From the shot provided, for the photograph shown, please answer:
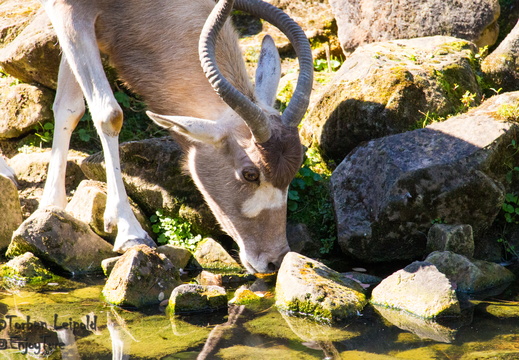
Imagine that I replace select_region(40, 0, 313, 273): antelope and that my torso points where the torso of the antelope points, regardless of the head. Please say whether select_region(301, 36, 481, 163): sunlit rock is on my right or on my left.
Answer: on my left

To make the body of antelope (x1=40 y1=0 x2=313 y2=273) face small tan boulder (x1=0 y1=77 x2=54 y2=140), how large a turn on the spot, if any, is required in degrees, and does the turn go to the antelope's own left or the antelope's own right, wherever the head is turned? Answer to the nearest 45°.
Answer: approximately 180°

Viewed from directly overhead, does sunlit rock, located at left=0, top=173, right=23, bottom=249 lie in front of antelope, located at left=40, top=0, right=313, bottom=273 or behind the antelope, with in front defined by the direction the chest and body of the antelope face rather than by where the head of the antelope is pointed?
behind

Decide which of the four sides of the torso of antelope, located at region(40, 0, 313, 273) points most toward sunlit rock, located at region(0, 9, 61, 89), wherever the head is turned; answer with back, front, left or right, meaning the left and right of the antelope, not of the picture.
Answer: back

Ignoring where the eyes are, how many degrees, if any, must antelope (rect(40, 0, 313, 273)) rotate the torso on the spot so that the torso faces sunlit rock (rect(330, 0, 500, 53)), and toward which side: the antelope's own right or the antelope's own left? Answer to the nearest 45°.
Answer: approximately 90° to the antelope's own left

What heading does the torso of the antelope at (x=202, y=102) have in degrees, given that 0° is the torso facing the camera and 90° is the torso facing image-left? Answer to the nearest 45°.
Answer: approximately 315°

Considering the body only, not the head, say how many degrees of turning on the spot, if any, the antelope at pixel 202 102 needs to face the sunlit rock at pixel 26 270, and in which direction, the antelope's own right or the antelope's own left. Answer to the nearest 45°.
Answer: approximately 135° to the antelope's own right
